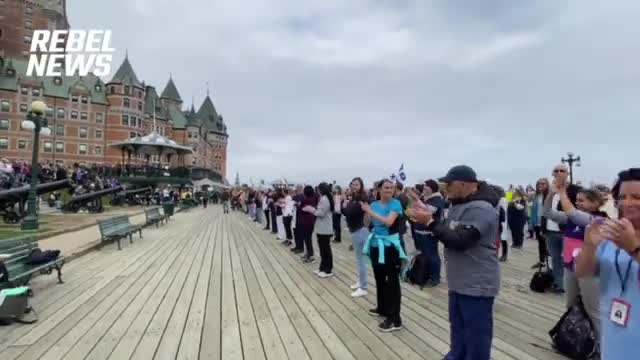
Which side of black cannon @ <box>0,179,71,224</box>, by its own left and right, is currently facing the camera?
right

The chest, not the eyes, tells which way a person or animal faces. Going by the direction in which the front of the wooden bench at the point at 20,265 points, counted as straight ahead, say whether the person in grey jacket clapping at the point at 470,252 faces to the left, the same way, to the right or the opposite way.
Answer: the opposite way

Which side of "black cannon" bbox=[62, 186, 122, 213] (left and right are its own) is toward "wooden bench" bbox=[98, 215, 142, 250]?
right

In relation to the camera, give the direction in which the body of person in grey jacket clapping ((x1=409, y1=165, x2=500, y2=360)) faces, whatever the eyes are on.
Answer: to the viewer's left

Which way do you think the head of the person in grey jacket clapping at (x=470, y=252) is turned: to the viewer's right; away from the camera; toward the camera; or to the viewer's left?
to the viewer's left

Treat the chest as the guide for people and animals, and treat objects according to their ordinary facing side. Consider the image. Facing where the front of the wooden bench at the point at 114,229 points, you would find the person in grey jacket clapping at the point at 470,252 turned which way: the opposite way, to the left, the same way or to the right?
the opposite way

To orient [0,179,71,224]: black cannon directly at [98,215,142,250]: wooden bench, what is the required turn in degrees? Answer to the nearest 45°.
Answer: approximately 90° to its right
